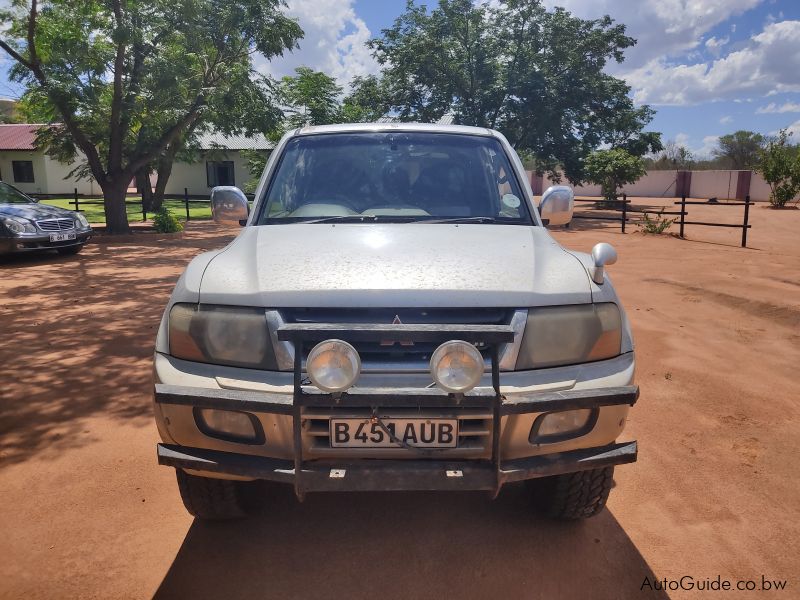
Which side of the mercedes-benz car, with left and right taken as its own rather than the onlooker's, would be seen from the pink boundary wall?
left

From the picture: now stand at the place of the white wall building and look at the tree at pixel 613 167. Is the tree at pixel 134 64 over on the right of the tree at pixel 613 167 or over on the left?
right

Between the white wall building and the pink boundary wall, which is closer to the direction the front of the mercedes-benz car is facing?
the pink boundary wall

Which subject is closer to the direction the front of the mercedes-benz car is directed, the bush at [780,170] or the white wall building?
the bush

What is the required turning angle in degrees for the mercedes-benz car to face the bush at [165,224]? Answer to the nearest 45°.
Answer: approximately 90° to its left

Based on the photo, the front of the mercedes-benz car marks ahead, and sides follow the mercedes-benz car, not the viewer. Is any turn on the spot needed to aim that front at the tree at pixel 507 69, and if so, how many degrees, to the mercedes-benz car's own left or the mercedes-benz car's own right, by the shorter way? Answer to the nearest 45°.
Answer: approximately 90° to the mercedes-benz car's own left

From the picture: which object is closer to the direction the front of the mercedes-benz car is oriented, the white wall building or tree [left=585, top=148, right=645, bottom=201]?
the tree

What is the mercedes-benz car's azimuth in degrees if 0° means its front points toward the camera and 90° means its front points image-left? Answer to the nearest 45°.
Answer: approximately 315°

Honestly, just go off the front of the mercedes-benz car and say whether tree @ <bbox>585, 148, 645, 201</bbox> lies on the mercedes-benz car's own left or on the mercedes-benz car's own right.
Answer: on the mercedes-benz car's own left

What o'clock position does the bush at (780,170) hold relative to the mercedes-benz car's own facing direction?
The bush is roughly at 10 o'clock from the mercedes-benz car.
